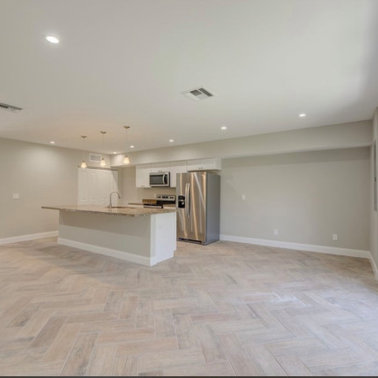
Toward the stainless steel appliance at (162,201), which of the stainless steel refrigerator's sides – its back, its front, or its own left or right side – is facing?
right

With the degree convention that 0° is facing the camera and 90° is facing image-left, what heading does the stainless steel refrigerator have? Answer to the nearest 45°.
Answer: approximately 45°

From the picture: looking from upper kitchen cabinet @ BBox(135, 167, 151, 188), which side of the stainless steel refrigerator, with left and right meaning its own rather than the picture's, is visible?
right

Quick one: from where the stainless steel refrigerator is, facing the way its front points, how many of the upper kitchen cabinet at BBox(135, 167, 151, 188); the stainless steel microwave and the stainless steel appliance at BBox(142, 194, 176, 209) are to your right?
3

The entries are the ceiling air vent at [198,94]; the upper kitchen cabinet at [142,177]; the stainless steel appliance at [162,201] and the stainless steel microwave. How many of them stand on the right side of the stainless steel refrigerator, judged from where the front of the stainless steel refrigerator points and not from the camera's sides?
3

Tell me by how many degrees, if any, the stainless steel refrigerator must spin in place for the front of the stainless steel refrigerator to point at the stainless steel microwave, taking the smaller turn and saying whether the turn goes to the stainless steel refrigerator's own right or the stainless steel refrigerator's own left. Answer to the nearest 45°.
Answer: approximately 90° to the stainless steel refrigerator's own right

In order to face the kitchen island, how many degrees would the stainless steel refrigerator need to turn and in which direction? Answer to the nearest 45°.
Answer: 0° — it already faces it

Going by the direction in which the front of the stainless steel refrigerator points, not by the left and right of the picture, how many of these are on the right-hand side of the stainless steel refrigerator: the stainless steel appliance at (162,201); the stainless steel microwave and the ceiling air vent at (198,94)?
2
